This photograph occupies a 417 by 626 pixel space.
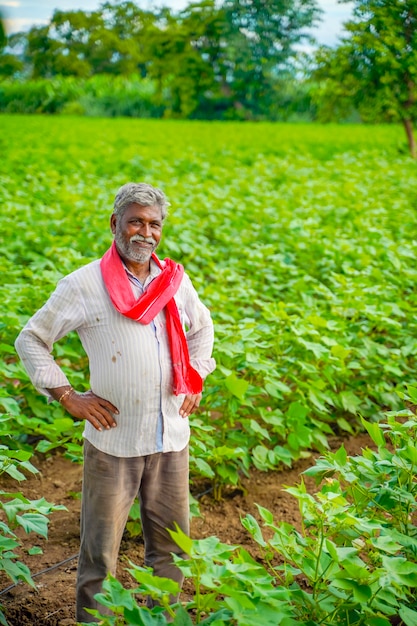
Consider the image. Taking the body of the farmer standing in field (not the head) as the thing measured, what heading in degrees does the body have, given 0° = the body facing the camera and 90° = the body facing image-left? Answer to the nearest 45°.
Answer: approximately 315°

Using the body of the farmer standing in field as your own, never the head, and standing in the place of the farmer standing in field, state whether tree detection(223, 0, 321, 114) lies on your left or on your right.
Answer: on your left

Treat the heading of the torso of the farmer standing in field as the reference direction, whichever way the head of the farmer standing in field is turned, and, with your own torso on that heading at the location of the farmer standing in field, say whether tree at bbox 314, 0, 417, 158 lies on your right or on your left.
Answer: on your left
